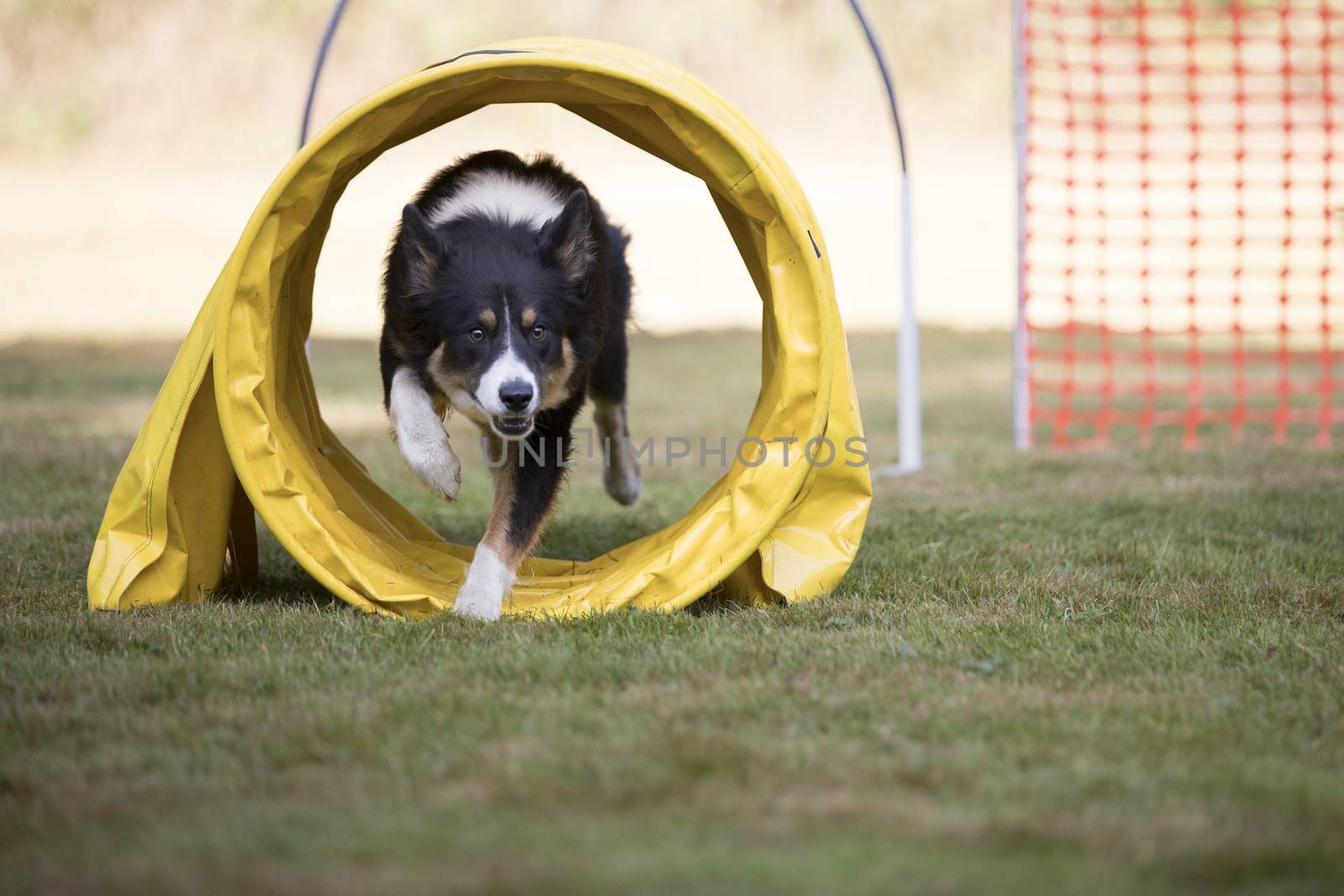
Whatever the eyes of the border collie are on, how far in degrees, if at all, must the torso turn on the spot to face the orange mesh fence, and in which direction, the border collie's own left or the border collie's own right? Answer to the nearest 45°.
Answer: approximately 135° to the border collie's own left

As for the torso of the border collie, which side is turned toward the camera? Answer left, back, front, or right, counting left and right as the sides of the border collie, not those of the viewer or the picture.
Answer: front
